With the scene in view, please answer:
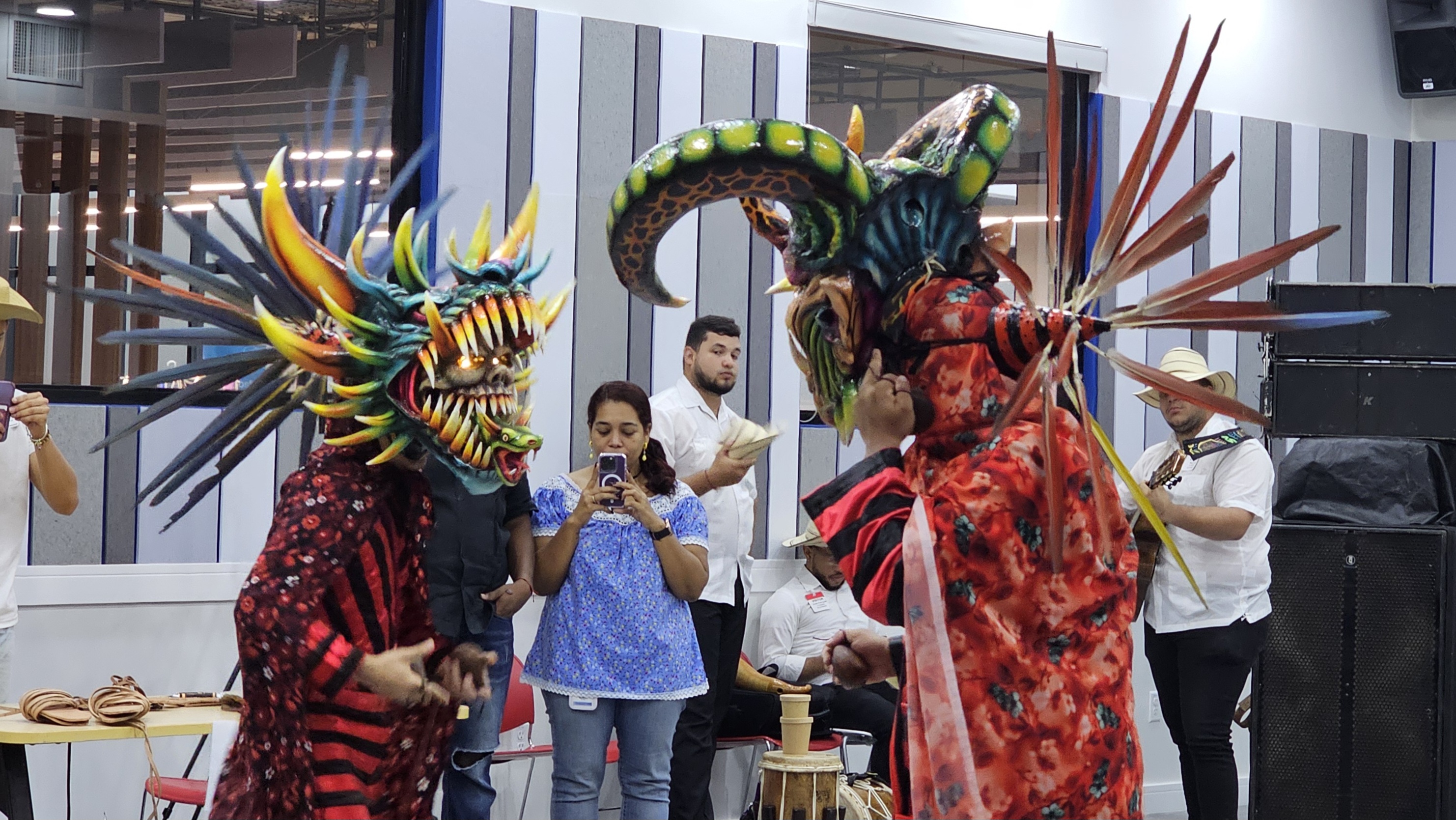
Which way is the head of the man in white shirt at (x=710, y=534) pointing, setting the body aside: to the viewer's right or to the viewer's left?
to the viewer's right

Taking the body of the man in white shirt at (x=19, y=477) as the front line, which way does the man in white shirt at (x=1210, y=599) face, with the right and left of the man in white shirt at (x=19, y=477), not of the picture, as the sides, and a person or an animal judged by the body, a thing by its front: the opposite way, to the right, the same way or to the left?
to the right

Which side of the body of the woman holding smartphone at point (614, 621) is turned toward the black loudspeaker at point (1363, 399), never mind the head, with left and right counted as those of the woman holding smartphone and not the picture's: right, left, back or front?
left

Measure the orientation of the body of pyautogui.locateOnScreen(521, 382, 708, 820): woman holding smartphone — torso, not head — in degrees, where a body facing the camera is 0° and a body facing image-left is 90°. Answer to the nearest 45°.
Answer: approximately 0°

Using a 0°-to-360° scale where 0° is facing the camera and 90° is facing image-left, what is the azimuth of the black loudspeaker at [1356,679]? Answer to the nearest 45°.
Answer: approximately 0°
